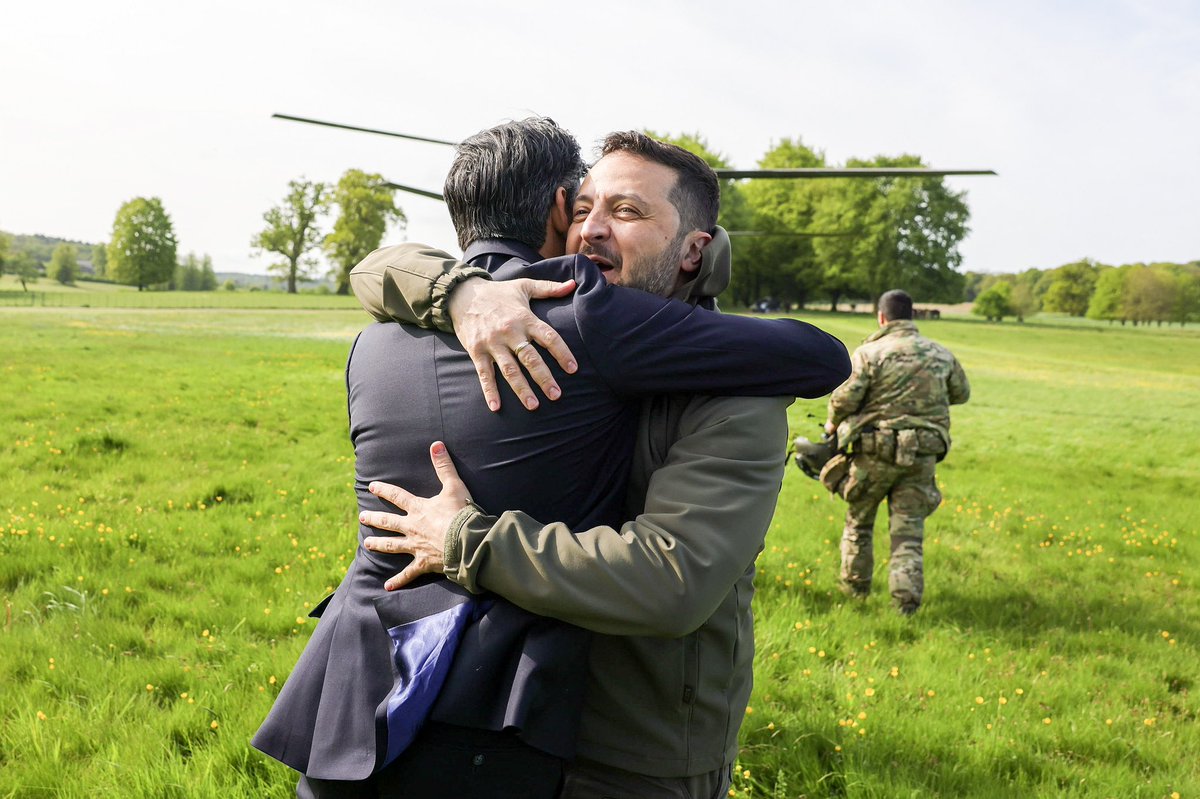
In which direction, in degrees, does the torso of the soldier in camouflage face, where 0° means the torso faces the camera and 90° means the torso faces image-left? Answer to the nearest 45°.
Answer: approximately 180°

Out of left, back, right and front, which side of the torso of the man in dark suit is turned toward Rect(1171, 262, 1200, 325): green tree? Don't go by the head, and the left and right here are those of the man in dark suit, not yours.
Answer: front

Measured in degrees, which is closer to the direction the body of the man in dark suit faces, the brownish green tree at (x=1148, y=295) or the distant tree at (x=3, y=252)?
the brownish green tree

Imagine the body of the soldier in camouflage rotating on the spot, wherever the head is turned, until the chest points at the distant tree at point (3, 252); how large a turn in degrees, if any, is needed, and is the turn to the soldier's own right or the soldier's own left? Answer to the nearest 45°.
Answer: approximately 45° to the soldier's own left

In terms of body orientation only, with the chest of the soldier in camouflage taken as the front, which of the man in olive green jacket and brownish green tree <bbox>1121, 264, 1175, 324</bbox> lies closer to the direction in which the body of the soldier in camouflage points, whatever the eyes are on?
the brownish green tree

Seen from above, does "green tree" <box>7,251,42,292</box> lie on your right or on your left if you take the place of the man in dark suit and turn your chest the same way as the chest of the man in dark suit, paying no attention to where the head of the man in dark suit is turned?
on your left

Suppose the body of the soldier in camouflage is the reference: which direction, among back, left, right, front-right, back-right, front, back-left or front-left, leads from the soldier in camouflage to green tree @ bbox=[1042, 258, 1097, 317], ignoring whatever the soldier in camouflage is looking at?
front

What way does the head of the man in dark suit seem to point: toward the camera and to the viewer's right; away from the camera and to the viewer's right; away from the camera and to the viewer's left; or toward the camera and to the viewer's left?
away from the camera and to the viewer's right

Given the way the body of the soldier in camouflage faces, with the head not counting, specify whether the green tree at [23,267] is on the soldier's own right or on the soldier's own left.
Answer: on the soldier's own left

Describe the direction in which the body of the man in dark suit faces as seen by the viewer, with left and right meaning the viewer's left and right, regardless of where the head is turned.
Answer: facing away from the viewer and to the right of the viewer

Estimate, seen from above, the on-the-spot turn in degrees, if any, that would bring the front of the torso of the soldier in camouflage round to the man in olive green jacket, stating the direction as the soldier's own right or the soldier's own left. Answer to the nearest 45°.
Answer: approximately 180°

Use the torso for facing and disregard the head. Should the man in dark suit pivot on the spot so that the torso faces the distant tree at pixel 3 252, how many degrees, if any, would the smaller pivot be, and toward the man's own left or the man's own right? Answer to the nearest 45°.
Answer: approximately 90° to the man's own left

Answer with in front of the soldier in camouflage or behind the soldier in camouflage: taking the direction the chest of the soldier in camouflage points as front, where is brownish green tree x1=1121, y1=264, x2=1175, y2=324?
in front

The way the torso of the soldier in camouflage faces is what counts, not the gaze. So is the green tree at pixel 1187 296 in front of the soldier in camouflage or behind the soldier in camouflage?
in front

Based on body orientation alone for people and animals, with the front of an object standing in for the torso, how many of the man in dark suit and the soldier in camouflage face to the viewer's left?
0

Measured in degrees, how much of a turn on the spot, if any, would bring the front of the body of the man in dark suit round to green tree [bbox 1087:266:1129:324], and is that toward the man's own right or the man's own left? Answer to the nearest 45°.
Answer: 0° — they already face it
